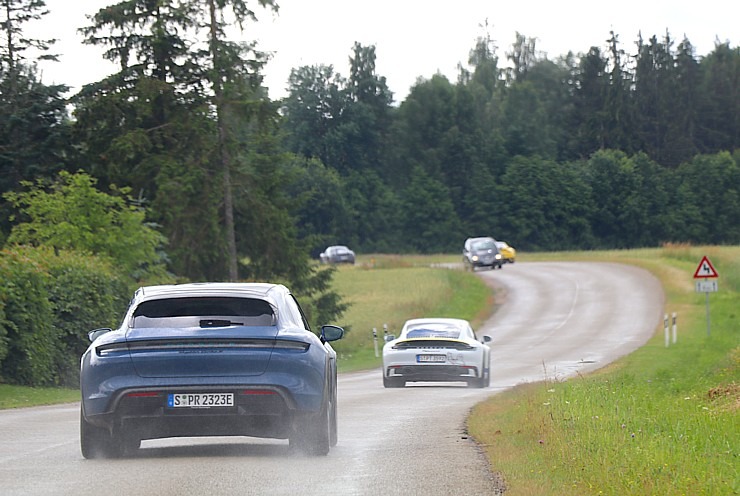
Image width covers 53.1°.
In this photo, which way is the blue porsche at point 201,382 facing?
away from the camera

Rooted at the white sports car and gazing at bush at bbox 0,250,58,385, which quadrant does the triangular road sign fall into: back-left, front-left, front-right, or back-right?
back-right

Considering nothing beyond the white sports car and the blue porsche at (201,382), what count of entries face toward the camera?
0

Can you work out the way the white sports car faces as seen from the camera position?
facing away from the viewer

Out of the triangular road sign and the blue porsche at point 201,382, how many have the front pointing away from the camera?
1

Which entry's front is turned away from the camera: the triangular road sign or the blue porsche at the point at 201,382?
the blue porsche

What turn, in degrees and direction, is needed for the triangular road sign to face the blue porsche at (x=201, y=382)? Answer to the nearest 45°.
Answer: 0° — it already faces it

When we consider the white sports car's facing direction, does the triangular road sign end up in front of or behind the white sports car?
in front

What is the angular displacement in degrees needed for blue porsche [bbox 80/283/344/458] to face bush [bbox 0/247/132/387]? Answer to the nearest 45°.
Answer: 0° — it already faces it

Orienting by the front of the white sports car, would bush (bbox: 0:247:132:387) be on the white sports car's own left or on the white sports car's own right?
on the white sports car's own left

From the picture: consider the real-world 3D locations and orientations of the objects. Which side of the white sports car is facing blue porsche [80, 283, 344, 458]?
back

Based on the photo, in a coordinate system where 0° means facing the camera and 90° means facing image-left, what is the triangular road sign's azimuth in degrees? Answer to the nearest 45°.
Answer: approximately 0°

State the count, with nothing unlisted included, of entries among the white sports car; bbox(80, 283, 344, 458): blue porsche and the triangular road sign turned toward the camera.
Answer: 1

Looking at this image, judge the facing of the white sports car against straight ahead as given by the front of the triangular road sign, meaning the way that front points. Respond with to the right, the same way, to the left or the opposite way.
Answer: the opposite way

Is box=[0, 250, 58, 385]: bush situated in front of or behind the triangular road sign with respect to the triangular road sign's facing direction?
in front
